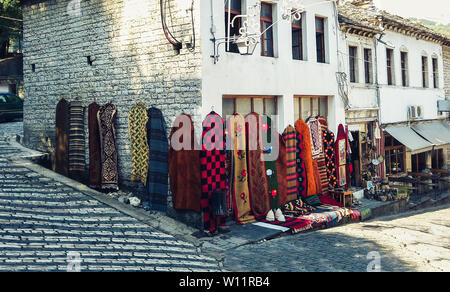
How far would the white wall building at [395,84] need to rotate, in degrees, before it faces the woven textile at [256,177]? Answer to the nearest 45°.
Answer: approximately 45° to its right

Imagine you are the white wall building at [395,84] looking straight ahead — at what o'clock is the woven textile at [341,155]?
The woven textile is roughly at 2 o'clock from the white wall building.

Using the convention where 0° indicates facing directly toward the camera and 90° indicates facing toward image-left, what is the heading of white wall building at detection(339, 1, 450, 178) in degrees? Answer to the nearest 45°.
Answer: approximately 315°

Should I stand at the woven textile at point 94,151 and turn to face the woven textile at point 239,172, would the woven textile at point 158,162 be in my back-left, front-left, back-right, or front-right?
front-right

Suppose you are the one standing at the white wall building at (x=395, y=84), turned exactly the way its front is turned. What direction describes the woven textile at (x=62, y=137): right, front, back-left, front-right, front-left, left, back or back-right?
right

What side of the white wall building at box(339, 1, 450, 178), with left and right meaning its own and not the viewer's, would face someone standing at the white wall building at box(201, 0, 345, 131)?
right

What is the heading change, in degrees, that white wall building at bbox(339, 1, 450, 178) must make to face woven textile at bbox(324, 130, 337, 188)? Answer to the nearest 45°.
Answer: approximately 45° to its right

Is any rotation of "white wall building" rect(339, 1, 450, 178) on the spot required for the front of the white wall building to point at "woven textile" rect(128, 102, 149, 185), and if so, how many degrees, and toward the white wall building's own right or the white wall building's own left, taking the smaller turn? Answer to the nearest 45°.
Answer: approximately 90° to the white wall building's own right
